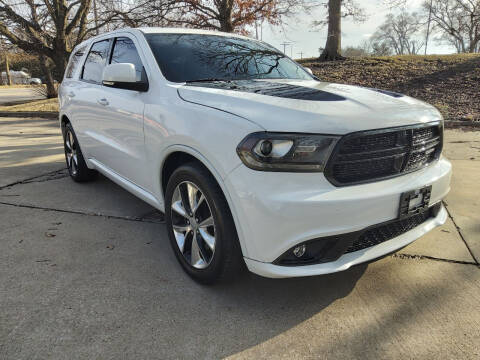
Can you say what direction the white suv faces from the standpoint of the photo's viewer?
facing the viewer and to the right of the viewer

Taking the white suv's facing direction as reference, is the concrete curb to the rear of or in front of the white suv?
to the rear
